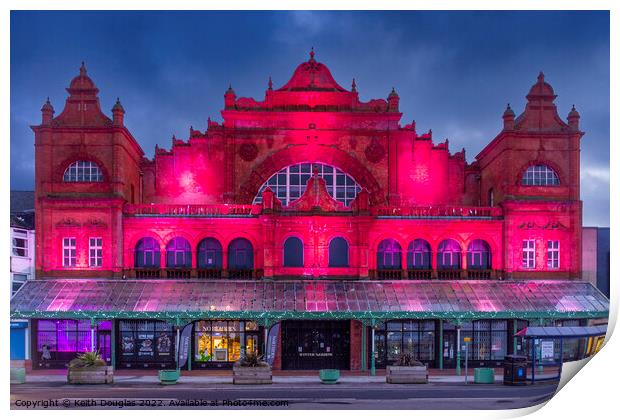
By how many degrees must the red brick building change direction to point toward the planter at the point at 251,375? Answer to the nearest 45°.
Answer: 0° — it already faces it

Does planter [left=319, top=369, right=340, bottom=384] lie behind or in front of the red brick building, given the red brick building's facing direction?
in front

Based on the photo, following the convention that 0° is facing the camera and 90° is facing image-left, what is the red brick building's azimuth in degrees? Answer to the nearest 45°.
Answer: approximately 0°
